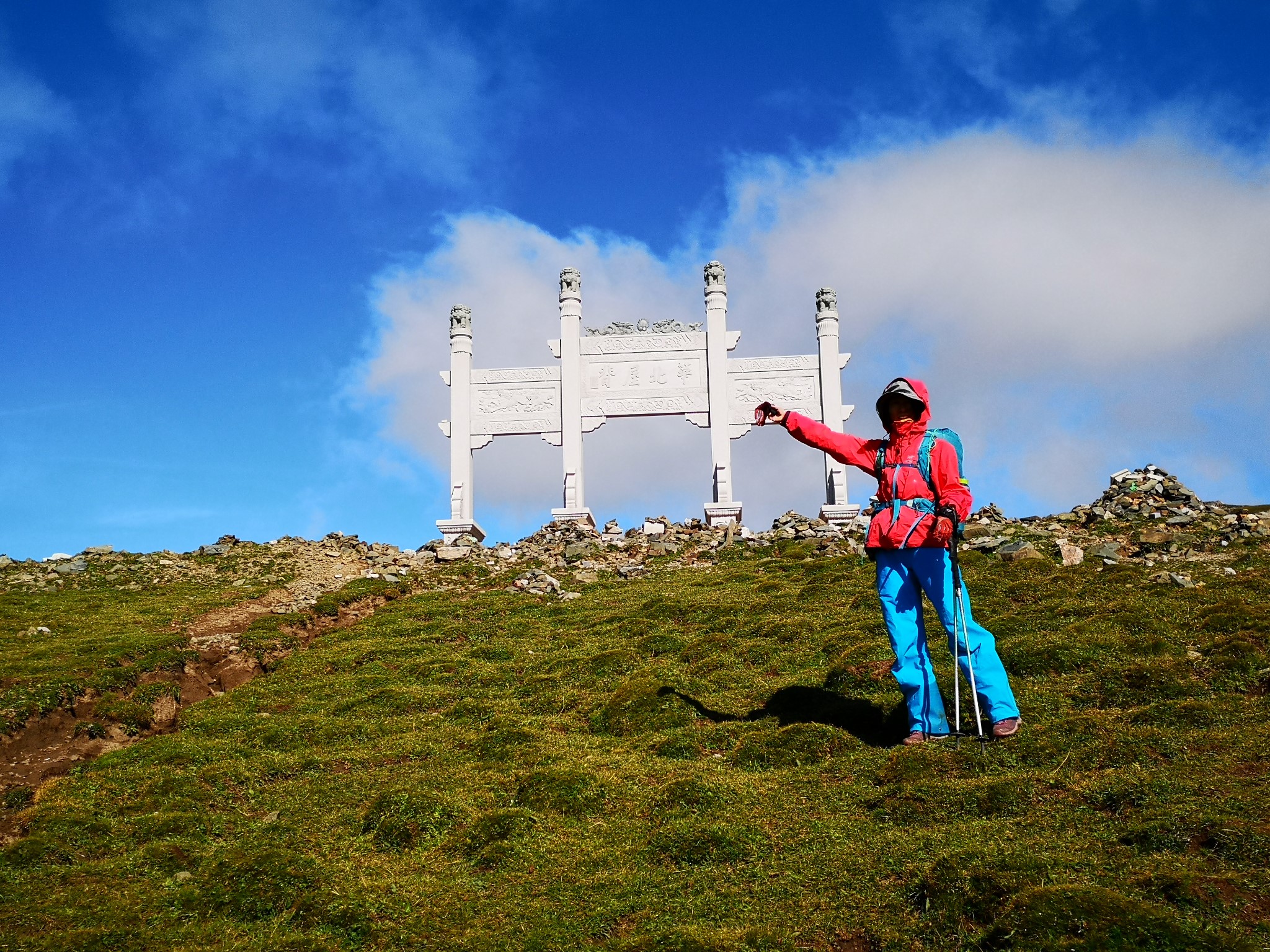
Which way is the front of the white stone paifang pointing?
toward the camera

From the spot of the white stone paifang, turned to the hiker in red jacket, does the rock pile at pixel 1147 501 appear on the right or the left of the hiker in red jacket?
left

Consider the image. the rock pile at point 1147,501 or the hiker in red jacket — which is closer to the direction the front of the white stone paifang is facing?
the hiker in red jacket

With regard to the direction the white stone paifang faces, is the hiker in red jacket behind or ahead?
ahead

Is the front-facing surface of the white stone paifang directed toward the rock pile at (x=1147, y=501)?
no
